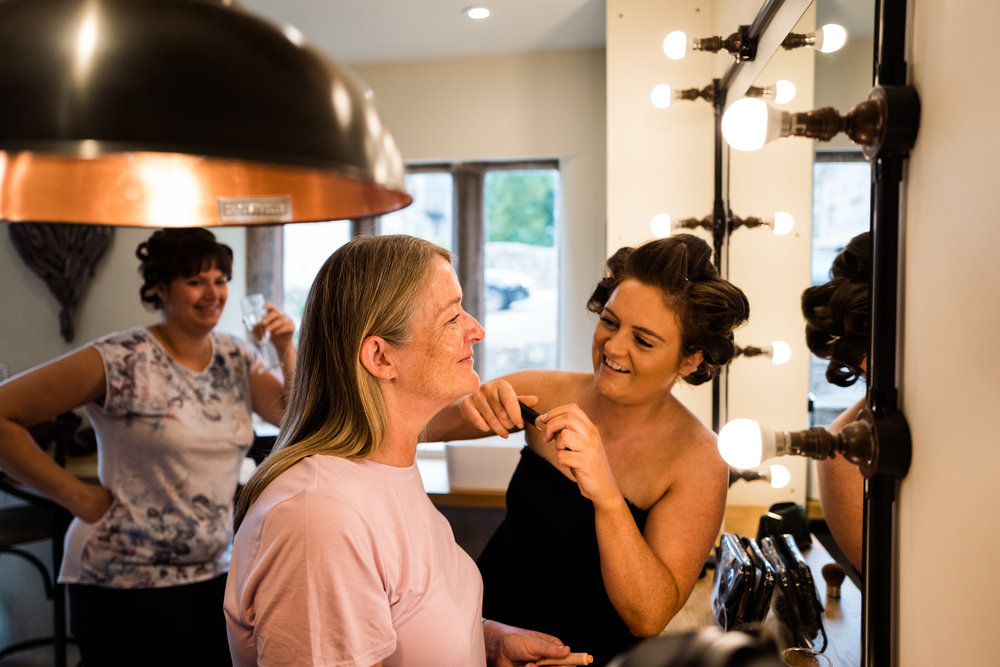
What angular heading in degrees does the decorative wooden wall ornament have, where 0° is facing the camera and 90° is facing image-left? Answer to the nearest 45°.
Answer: approximately 0°

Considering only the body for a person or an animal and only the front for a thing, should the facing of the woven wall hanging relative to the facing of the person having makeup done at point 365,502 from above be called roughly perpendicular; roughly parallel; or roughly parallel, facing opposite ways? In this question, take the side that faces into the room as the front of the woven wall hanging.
roughly perpendicular

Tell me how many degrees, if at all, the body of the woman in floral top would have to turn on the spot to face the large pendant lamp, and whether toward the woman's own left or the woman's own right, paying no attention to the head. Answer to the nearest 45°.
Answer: approximately 45° to the woman's own right

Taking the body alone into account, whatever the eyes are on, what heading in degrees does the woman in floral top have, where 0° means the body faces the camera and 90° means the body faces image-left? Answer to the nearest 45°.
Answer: approximately 315°

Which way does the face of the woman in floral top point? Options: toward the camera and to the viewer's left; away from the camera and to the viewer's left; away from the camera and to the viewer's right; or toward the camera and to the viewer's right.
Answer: toward the camera and to the viewer's right

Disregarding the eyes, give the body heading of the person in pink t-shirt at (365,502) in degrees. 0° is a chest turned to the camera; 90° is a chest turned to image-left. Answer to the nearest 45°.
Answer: approximately 270°

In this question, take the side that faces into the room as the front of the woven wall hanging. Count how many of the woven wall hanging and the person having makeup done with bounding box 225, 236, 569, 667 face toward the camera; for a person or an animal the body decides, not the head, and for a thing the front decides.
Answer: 1
